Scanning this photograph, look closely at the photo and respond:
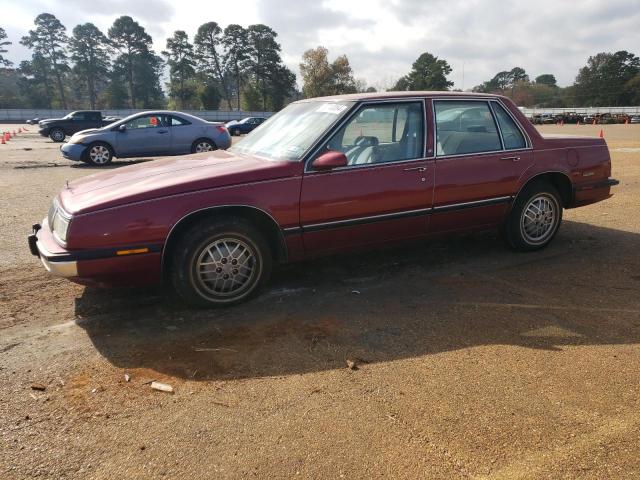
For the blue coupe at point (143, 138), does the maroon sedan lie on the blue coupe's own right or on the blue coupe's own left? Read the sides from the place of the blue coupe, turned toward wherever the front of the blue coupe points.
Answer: on the blue coupe's own left

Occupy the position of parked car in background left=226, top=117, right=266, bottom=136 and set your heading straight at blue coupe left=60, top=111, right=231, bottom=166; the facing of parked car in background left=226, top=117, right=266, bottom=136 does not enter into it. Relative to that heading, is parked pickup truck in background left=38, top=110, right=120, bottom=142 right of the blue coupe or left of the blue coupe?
right

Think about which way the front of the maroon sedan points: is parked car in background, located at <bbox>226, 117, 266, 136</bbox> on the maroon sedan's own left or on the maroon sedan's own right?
on the maroon sedan's own right

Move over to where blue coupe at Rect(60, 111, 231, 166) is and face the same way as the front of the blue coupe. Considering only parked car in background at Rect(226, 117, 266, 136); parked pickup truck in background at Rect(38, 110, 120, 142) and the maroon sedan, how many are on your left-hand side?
1

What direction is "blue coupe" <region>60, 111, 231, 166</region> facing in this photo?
to the viewer's left

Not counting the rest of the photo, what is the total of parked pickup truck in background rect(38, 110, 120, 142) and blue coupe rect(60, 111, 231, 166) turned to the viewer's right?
0

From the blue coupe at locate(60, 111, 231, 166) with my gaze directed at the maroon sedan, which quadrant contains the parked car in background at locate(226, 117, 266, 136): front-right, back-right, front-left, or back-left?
back-left

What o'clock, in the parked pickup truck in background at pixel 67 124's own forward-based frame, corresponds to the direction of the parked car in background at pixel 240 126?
the parked car in background at pixel 240 126 is roughly at 7 o'clock from the parked pickup truck in background at pixel 67 124.

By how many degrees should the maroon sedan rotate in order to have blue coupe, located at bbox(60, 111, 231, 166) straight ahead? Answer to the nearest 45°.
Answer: approximately 90° to its right

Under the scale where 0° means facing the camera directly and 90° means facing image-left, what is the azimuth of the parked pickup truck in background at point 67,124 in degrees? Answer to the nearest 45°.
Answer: approximately 45°

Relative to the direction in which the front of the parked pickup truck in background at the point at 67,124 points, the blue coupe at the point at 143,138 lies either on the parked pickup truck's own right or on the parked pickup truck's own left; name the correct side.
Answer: on the parked pickup truck's own left

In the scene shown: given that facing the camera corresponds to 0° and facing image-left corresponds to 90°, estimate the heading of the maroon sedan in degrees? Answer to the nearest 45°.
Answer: approximately 45°

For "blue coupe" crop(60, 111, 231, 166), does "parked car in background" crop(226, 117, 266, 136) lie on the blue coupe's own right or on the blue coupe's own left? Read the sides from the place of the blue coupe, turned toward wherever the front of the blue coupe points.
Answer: on the blue coupe's own right
